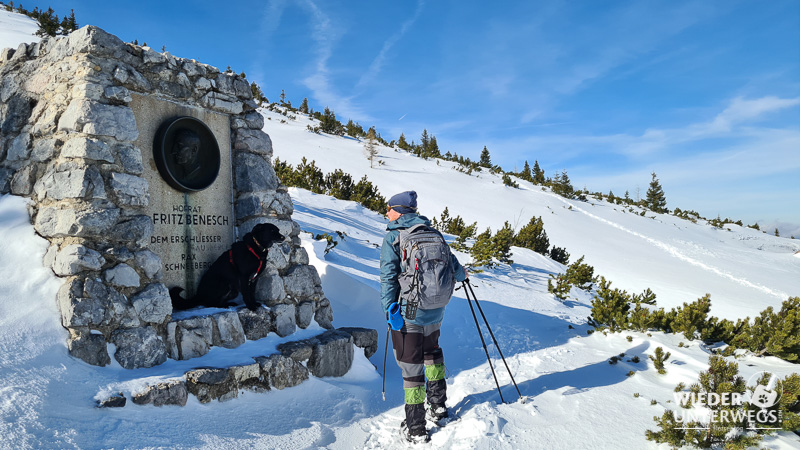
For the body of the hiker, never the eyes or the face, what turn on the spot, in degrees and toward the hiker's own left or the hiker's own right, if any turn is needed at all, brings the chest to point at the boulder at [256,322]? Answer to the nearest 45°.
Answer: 0° — they already face it

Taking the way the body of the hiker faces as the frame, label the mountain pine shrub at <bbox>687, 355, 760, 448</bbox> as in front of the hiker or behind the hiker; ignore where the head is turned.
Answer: behind

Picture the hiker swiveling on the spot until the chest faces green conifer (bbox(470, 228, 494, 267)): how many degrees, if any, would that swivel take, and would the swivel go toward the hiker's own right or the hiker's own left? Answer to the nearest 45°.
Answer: approximately 45° to the hiker's own right

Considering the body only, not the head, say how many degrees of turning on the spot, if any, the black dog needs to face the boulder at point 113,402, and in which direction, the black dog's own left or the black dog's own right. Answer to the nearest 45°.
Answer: approximately 135° to the black dog's own right

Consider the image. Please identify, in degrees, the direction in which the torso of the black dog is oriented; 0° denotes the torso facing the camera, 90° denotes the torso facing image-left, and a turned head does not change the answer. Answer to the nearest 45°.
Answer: approximately 270°

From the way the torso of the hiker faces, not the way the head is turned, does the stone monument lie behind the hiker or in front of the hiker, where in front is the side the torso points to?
in front

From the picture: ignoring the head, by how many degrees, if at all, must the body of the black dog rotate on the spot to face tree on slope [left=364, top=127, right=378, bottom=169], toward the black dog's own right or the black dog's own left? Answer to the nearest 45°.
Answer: approximately 90° to the black dog's own left

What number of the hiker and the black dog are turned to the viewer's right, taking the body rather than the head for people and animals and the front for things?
1

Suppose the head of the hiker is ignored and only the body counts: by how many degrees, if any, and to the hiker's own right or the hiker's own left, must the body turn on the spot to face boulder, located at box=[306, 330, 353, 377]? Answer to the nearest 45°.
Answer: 0° — they already face it

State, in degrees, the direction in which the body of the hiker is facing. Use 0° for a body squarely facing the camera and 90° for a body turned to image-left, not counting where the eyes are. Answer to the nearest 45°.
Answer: approximately 135°

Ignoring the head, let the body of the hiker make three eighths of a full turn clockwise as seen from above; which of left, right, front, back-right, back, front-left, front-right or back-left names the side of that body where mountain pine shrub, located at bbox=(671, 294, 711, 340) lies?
front-left

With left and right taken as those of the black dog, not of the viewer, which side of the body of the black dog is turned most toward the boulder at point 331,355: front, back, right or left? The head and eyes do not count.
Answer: front
